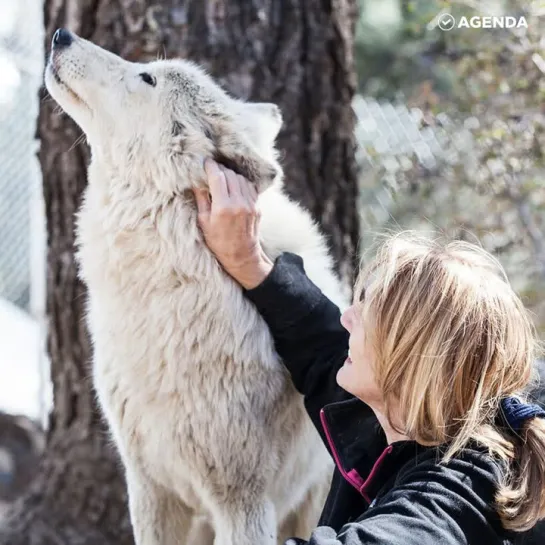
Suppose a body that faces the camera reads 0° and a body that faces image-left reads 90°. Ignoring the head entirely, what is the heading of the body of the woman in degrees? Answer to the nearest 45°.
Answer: approximately 90°

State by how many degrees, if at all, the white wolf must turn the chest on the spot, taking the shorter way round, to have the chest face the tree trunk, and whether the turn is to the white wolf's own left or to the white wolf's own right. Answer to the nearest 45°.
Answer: approximately 135° to the white wolf's own right

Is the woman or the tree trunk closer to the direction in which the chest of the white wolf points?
the woman

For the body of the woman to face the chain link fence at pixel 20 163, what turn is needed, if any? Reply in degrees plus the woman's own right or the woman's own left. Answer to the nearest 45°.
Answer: approximately 45° to the woman's own right

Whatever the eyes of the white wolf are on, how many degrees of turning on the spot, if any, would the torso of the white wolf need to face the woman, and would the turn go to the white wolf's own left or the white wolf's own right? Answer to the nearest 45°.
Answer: approximately 90° to the white wolf's own left

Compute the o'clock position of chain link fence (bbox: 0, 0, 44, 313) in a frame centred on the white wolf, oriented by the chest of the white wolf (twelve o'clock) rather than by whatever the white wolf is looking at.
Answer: The chain link fence is roughly at 4 o'clock from the white wolf.

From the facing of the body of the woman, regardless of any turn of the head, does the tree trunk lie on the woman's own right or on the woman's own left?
on the woman's own right

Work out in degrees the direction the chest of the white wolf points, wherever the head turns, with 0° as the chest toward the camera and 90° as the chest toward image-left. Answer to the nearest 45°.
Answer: approximately 45°

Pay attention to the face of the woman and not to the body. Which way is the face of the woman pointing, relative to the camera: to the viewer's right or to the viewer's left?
to the viewer's left

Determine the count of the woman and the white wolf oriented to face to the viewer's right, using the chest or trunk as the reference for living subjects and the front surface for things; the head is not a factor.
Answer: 0
